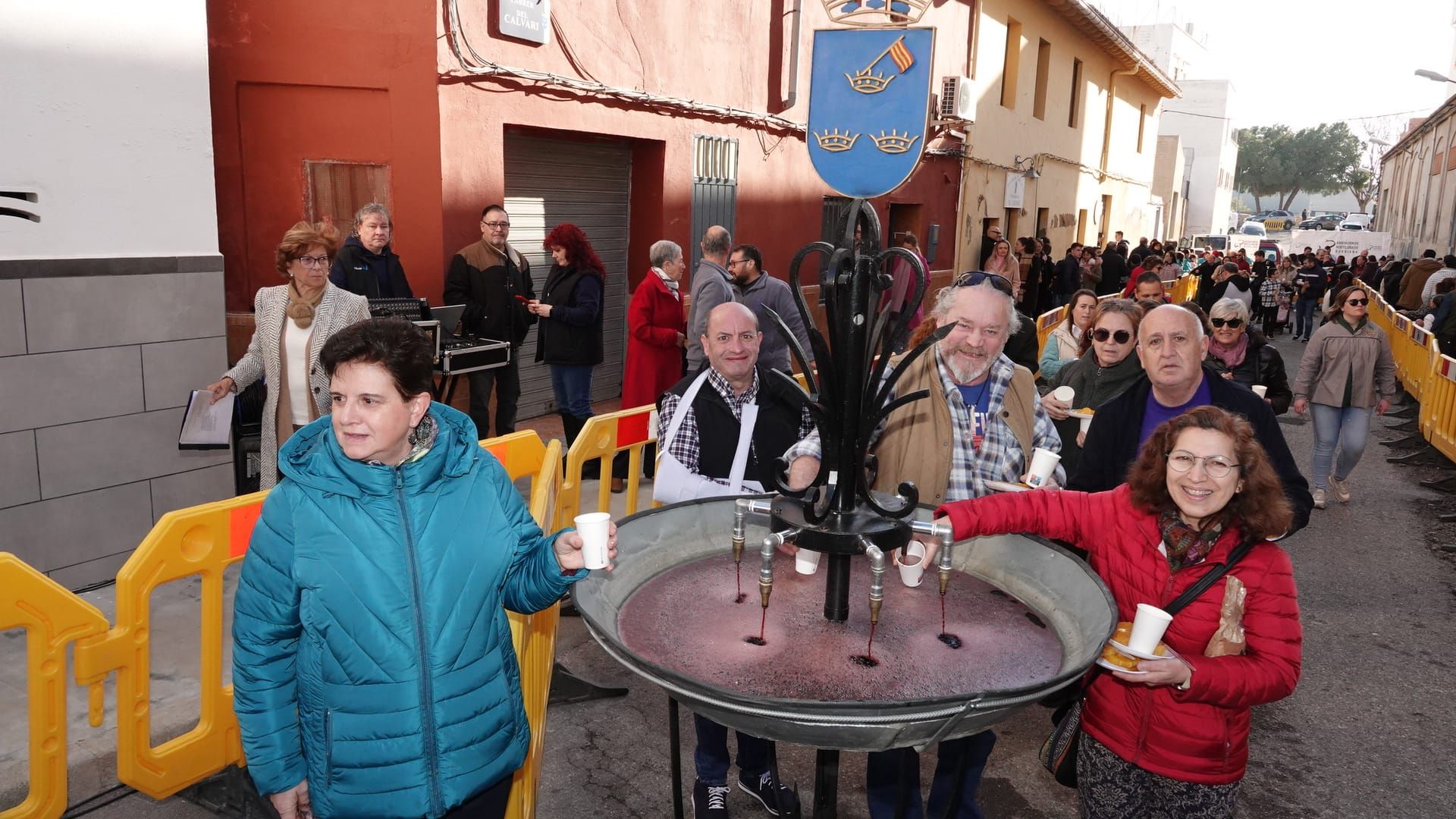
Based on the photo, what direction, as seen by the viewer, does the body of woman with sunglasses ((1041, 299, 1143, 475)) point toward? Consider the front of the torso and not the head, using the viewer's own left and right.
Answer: facing the viewer and to the left of the viewer

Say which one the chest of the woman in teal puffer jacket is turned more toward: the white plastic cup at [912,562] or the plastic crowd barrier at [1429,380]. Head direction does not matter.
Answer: the white plastic cup

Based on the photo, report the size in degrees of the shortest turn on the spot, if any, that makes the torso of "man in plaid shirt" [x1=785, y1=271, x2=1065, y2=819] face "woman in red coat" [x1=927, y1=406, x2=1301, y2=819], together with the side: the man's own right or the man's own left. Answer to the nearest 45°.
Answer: approximately 45° to the man's own left

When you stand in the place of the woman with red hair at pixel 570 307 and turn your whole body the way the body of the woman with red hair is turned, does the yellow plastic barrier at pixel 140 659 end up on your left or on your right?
on your left

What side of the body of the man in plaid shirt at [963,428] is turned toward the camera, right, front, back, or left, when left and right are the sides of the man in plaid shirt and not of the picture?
front

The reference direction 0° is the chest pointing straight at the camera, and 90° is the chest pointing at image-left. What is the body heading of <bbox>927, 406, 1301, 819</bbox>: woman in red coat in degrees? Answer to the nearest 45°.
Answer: approximately 45°

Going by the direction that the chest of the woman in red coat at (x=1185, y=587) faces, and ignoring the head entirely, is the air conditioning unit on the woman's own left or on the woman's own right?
on the woman's own right

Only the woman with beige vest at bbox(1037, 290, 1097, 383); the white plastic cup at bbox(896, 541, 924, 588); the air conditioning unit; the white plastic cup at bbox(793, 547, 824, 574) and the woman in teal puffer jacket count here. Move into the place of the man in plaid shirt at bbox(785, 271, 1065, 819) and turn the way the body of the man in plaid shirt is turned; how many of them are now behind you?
2

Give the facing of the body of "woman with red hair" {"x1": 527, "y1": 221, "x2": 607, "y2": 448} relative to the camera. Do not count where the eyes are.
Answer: to the viewer's left

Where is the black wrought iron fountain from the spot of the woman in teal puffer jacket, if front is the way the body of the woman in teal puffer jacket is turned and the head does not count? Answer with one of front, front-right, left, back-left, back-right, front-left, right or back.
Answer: left

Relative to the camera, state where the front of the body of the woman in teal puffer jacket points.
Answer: toward the camera
